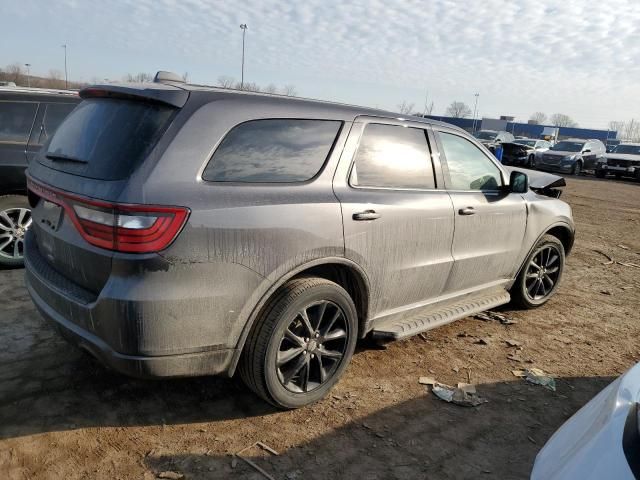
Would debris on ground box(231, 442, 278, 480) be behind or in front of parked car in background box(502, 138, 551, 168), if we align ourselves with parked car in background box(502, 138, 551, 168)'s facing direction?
in front

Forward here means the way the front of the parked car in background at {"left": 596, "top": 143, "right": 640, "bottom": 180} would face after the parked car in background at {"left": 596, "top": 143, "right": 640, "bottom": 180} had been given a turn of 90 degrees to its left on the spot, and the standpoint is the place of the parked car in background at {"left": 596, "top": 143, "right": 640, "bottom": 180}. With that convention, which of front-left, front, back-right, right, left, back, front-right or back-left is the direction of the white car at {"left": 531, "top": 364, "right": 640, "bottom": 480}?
front-right

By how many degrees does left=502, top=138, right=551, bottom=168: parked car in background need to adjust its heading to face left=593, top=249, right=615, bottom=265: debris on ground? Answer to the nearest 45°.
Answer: approximately 45° to its left

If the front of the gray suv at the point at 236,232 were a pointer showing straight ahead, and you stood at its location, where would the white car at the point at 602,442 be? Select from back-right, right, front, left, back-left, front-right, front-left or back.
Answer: right

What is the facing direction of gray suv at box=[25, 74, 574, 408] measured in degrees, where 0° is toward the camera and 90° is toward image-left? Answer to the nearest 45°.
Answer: approximately 225°

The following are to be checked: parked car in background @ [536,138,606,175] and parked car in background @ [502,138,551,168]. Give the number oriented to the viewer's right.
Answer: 0

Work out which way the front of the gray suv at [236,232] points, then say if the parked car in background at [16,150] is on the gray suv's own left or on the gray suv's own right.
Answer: on the gray suv's own left

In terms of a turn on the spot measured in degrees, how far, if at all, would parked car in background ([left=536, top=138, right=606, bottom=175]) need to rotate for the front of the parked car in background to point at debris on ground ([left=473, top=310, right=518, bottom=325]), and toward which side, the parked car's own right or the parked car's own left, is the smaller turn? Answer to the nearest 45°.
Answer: approximately 45° to the parked car's own left

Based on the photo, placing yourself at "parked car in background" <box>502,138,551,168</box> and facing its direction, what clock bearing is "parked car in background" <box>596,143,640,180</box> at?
"parked car in background" <box>596,143,640,180</box> is roughly at 8 o'clock from "parked car in background" <box>502,138,551,168</box>.

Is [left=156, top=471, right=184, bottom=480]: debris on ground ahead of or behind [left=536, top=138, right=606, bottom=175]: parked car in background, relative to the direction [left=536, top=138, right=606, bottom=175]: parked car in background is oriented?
ahead

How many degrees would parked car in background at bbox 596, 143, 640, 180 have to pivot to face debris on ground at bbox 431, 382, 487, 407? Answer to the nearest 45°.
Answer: approximately 45° to its left

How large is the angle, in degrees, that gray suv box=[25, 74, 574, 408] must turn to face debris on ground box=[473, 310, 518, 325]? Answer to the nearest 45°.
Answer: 0° — it already faces it

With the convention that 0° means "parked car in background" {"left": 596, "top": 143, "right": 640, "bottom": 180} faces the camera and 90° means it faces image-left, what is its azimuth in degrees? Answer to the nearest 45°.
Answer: approximately 45°
